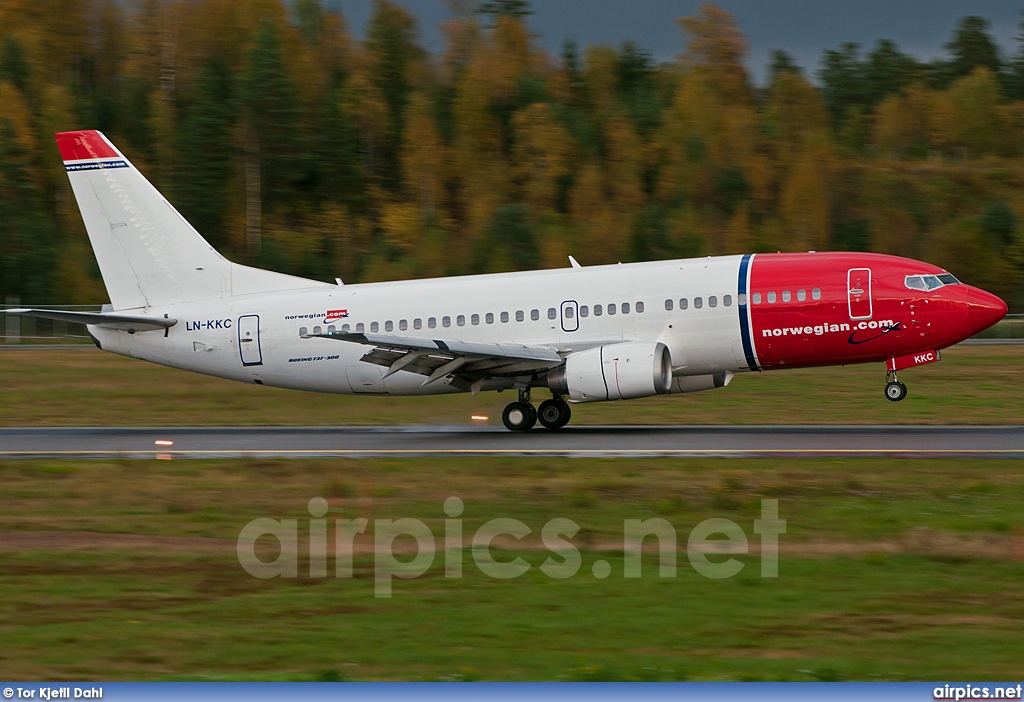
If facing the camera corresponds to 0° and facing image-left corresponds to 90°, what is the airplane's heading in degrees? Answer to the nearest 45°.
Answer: approximately 270°
